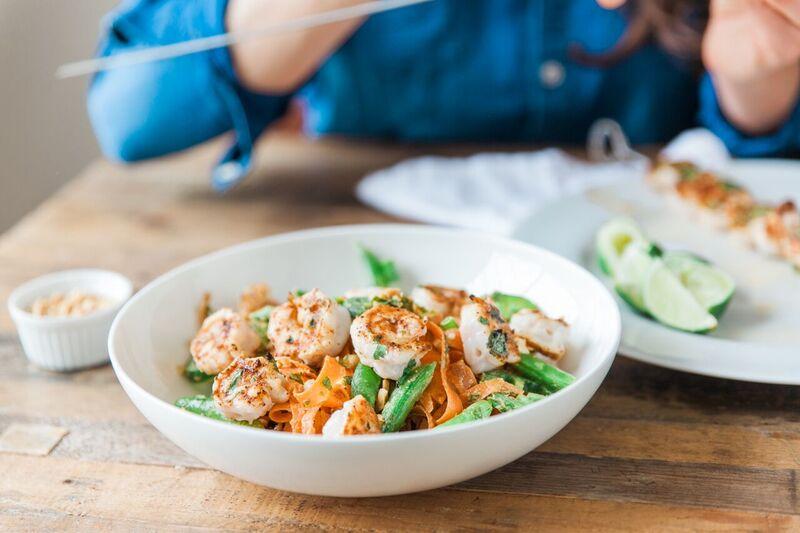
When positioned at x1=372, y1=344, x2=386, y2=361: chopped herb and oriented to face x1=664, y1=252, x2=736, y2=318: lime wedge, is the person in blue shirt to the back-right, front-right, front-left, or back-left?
front-left

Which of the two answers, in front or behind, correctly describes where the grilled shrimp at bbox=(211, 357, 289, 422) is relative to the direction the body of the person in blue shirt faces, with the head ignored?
in front

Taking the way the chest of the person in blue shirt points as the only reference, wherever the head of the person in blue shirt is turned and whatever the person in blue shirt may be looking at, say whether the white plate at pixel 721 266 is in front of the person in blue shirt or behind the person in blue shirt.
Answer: in front

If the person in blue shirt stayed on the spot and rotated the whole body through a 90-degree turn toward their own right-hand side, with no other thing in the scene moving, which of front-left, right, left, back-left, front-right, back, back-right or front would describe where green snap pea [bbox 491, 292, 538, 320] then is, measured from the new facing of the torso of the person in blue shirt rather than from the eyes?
left

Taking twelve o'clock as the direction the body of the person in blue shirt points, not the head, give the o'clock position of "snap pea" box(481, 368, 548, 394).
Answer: The snap pea is roughly at 12 o'clock from the person in blue shirt.

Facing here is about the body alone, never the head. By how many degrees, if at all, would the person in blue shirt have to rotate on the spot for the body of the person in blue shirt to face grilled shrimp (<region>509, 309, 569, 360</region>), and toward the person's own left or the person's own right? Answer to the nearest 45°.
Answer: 0° — they already face it

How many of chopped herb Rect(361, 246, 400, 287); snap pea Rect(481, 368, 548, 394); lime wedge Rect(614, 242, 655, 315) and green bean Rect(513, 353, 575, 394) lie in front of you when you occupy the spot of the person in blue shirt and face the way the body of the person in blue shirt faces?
4

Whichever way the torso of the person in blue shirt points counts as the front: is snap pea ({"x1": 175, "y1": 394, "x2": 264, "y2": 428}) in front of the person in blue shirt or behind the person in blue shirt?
in front

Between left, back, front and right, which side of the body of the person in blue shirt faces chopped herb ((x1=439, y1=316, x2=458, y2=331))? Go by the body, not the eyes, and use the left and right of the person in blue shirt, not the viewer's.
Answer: front

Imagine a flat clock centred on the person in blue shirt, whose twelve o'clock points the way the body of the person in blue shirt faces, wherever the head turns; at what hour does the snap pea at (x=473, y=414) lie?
The snap pea is roughly at 12 o'clock from the person in blue shirt.

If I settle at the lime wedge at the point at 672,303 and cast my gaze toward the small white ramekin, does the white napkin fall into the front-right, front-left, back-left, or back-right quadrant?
front-right

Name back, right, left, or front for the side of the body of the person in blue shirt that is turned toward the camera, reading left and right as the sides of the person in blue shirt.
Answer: front

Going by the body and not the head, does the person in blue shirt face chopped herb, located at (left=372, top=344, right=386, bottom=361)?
yes
